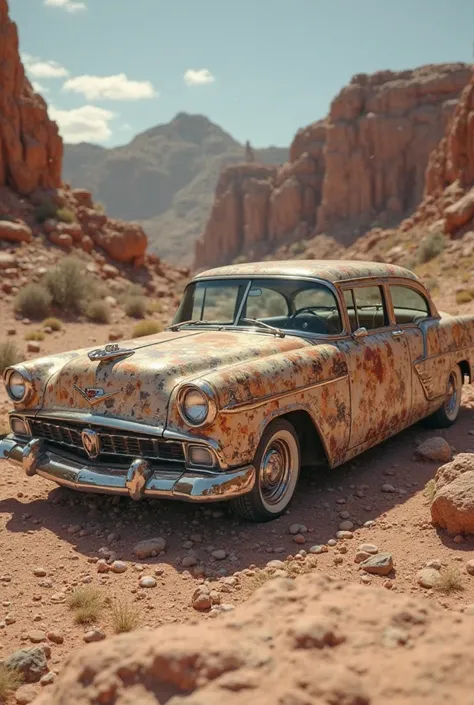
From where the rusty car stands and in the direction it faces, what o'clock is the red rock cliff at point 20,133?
The red rock cliff is roughly at 4 o'clock from the rusty car.

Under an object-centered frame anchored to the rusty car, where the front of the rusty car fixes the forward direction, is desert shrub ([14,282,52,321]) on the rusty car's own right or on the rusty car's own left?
on the rusty car's own right

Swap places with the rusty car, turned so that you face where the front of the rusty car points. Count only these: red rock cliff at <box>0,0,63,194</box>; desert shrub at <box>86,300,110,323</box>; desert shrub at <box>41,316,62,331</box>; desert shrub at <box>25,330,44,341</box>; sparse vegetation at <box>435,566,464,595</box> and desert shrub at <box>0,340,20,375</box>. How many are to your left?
1

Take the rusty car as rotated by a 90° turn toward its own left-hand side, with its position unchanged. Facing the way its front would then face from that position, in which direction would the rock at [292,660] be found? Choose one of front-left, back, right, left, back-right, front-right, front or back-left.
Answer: front-right

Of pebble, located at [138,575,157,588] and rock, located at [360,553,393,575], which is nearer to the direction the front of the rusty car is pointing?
the pebble

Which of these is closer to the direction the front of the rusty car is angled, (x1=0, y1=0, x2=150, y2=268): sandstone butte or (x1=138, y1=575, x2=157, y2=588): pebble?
the pebble

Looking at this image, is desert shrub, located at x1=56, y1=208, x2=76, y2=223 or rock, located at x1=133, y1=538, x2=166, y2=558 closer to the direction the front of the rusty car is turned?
the rock

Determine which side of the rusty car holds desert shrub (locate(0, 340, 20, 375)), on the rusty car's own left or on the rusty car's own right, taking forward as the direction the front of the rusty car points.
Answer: on the rusty car's own right

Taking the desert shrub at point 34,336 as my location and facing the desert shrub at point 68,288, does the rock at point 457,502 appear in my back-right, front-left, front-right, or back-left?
back-right

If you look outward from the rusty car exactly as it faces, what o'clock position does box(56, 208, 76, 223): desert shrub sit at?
The desert shrub is roughly at 4 o'clock from the rusty car.

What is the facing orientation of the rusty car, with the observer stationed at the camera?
facing the viewer and to the left of the viewer

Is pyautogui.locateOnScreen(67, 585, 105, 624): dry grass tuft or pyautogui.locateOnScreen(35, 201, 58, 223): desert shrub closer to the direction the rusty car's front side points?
the dry grass tuft
